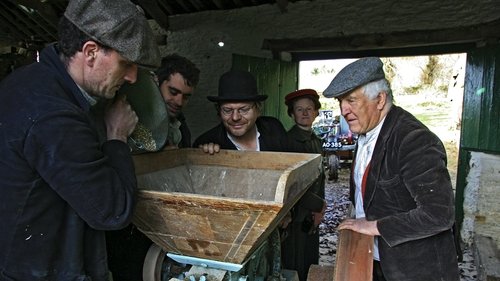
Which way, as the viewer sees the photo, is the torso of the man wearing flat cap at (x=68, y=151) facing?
to the viewer's right

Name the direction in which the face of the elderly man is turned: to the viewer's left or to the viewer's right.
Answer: to the viewer's left

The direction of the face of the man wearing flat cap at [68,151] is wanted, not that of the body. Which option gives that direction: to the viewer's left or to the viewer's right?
to the viewer's right

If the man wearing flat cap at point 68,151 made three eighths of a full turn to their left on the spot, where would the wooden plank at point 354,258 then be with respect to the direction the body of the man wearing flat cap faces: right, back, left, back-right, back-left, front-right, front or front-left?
back-right

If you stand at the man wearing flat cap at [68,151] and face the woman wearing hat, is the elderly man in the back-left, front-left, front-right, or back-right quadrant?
front-right

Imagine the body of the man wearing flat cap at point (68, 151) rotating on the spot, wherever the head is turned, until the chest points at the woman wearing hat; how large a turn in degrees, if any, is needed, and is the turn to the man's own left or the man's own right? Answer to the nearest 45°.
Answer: approximately 45° to the man's own left

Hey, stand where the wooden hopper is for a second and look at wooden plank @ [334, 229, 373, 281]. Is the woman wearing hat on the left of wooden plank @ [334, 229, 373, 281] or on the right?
left

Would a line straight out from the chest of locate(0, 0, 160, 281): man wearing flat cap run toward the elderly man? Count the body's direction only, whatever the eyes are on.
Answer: yes

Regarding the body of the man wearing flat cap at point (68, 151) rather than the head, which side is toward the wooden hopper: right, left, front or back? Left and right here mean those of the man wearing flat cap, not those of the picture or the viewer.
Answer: front
